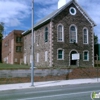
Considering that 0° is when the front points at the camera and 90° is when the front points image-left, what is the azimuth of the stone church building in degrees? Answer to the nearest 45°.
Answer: approximately 315°
